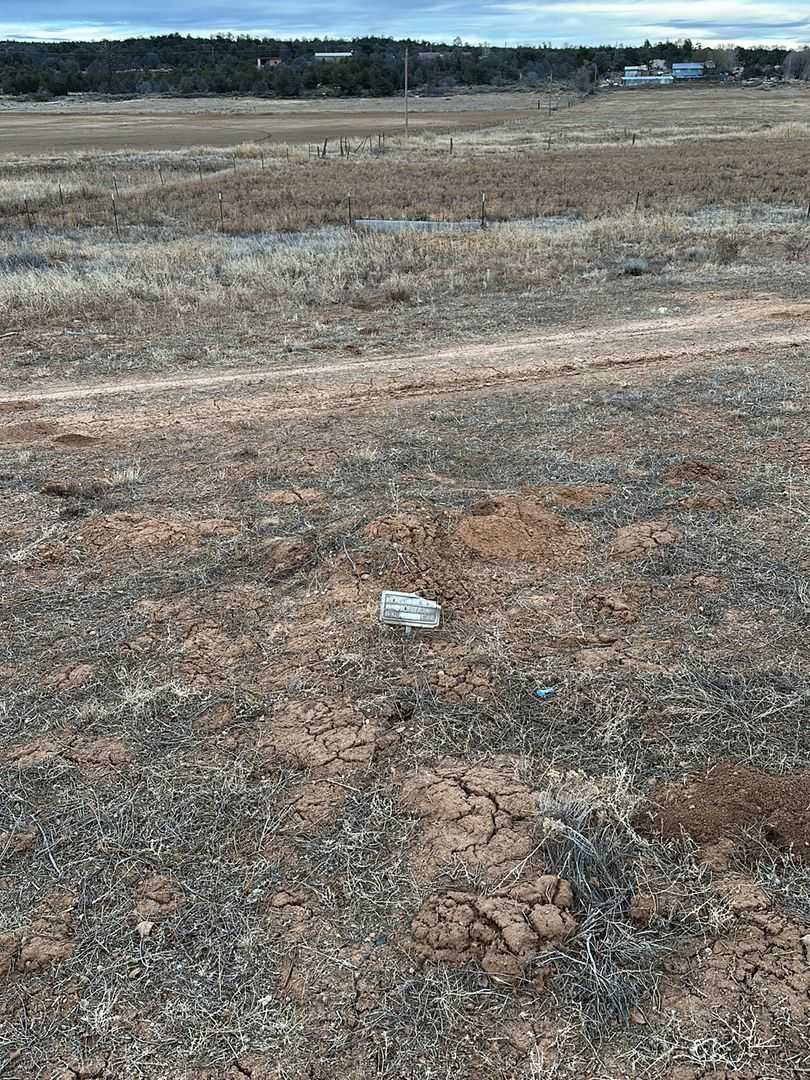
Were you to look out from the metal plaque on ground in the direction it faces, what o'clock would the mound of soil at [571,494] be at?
The mound of soil is roughly at 7 o'clock from the metal plaque on ground.

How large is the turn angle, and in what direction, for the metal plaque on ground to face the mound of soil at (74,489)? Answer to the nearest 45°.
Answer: approximately 135° to its right

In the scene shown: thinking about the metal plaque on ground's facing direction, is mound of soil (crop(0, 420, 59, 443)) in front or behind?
behind

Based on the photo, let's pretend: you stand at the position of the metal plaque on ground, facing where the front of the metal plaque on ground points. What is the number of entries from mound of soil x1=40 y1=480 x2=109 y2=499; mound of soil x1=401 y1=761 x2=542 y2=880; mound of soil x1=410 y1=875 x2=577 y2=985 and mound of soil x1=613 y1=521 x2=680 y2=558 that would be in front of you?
2

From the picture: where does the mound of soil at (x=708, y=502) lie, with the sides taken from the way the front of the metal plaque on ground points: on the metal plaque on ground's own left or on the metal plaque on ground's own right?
on the metal plaque on ground's own left

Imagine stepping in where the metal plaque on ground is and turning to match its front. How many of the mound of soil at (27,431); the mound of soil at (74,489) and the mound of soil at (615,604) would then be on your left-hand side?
1

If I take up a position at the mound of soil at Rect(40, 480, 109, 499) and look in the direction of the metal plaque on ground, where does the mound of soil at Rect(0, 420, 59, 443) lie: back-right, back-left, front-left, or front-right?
back-left

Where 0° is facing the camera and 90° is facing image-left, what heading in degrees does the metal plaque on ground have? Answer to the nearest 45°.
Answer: approximately 0°

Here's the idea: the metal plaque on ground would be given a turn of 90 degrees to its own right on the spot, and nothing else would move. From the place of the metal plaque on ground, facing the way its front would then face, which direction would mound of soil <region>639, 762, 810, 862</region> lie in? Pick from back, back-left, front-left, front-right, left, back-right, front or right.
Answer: back-left

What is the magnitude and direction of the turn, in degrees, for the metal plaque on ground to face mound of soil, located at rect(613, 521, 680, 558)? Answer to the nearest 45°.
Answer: approximately 135° to its left

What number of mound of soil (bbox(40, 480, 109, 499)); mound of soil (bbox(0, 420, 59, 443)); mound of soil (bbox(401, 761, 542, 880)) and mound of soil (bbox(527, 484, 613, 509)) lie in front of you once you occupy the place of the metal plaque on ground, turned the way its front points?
1

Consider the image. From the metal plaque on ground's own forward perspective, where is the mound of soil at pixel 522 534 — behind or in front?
behind

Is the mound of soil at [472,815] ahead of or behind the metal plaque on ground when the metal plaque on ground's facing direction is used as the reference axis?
ahead

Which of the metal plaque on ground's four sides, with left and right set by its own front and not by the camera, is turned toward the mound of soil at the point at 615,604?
left
